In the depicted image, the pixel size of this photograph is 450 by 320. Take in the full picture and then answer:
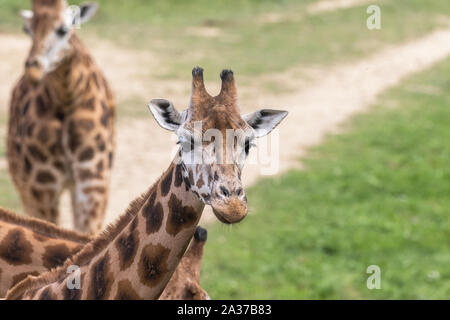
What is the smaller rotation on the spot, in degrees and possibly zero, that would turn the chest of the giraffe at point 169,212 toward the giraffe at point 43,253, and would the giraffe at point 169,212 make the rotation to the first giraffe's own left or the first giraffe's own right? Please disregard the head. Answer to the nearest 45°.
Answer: approximately 180°

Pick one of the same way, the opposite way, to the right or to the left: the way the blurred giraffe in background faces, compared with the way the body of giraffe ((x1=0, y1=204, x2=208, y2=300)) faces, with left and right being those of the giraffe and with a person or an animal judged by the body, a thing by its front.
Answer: to the right

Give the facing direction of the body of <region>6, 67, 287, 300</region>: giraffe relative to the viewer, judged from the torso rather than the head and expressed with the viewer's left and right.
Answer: facing the viewer and to the right of the viewer

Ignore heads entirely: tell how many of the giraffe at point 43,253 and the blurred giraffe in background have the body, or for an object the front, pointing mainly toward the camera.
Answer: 1

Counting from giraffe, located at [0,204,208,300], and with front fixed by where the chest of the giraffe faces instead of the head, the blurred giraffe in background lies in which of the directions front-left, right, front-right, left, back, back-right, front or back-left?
left

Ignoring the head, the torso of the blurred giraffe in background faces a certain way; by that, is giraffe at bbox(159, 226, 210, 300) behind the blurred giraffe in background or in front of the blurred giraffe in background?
in front

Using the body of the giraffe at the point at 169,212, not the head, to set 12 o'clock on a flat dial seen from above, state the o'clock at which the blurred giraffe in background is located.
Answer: The blurred giraffe in background is roughly at 7 o'clock from the giraffe.

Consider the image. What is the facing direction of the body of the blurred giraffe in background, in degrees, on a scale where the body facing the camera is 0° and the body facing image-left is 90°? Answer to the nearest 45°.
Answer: approximately 0°

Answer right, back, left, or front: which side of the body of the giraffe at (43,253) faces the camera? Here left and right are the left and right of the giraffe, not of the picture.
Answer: right

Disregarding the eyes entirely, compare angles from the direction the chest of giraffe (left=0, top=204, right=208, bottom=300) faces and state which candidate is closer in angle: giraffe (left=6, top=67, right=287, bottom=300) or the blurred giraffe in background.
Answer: the giraffe

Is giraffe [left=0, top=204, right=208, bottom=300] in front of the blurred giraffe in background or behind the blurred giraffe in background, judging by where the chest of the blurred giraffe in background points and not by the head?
in front
